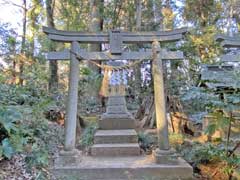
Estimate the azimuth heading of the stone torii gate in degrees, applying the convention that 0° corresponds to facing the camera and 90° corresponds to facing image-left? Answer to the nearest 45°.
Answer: approximately 0°

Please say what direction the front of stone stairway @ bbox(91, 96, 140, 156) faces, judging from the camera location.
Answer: facing the viewer

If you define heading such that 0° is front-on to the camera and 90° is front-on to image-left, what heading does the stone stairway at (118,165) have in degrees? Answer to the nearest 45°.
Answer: approximately 0°

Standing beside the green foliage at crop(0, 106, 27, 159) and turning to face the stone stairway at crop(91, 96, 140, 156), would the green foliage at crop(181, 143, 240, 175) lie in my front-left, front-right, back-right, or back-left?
front-right

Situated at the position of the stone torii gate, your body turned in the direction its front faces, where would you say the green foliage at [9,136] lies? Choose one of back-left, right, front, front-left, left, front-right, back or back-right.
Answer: front-right

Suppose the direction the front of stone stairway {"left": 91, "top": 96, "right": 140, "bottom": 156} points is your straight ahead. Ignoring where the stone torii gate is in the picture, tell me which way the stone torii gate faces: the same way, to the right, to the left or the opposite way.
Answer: the same way

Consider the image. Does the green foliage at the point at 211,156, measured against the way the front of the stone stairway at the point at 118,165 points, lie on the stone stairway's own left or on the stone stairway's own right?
on the stone stairway's own left

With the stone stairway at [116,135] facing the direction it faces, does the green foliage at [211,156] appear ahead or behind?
ahead

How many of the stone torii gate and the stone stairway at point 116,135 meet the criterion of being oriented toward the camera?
2
